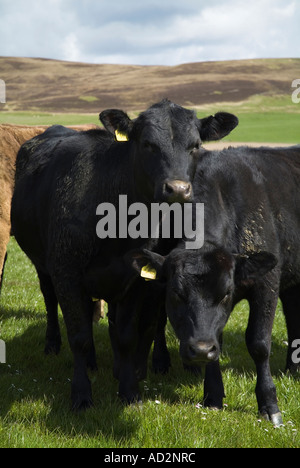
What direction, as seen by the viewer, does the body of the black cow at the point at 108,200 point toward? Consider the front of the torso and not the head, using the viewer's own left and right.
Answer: facing the viewer and to the right of the viewer

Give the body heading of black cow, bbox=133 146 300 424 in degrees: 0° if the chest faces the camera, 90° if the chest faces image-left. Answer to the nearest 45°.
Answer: approximately 45°

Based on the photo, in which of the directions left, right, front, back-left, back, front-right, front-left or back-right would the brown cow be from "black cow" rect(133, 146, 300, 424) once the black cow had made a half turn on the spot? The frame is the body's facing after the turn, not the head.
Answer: left

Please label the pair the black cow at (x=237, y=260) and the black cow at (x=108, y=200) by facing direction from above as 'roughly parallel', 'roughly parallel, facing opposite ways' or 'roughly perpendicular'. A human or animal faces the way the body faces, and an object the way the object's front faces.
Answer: roughly perpendicular

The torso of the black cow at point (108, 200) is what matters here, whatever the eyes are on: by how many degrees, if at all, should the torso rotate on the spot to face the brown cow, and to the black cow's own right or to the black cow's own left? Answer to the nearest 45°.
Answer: approximately 180°

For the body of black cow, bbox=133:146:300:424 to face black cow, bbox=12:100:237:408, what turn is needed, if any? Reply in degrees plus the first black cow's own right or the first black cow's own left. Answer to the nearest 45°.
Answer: approximately 45° to the first black cow's own right

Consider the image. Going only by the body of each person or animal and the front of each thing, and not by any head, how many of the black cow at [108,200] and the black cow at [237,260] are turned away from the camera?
0
